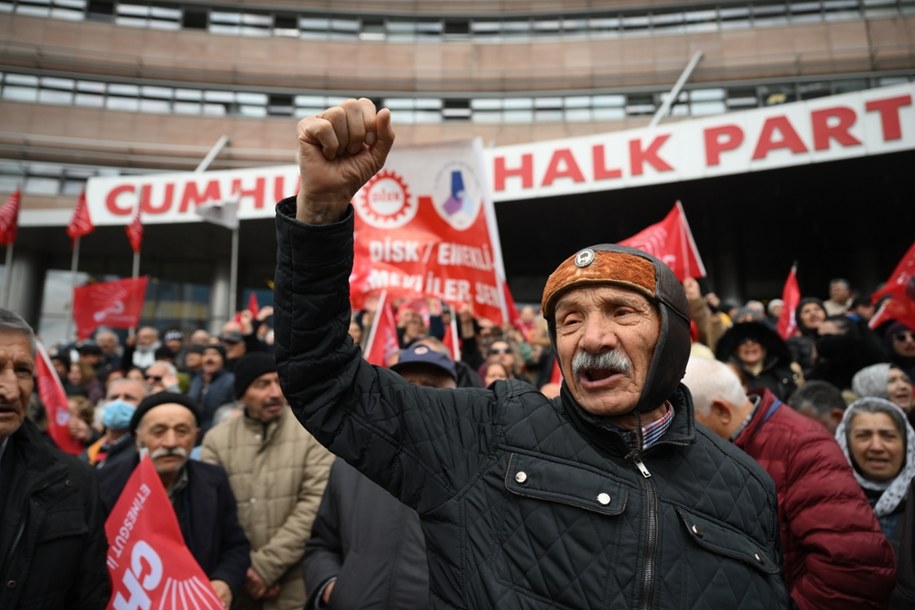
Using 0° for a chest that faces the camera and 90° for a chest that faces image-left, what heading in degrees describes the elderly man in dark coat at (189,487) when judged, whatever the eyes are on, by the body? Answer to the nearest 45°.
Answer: approximately 0°

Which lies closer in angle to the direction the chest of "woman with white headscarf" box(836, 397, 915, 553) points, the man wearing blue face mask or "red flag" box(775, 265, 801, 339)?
the man wearing blue face mask

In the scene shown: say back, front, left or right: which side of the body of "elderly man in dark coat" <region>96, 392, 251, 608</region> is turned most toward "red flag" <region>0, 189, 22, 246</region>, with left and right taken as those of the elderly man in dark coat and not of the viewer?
back

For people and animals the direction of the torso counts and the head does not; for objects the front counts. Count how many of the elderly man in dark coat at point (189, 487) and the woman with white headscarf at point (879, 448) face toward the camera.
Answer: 2

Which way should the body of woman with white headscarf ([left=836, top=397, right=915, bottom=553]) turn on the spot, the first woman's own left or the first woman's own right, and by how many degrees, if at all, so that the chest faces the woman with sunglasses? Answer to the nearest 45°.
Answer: approximately 180°

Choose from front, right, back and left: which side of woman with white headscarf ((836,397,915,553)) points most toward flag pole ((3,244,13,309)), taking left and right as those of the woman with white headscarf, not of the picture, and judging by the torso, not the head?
right

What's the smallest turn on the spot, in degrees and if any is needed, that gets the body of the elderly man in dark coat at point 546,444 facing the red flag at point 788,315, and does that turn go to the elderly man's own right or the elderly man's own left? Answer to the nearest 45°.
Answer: approximately 135° to the elderly man's own left

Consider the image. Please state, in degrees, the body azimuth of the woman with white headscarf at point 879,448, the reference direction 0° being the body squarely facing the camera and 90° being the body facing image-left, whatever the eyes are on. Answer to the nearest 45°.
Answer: approximately 0°
